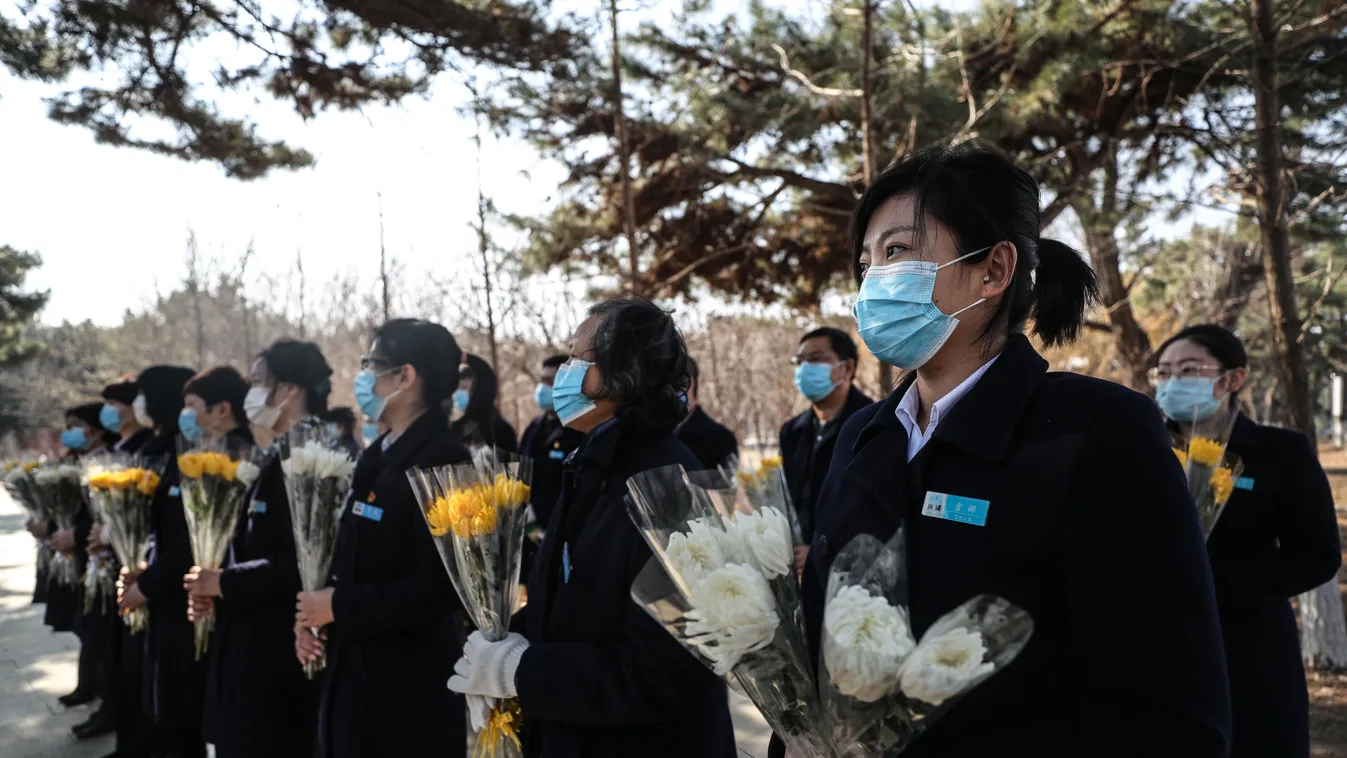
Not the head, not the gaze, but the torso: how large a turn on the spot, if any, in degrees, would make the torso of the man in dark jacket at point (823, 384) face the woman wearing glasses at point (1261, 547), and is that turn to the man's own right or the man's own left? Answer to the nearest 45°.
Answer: approximately 90° to the man's own left

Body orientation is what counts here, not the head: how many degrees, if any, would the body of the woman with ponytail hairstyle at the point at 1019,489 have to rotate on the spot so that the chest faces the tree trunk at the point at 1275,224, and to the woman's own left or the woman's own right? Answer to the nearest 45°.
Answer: approximately 135° to the woman's own right

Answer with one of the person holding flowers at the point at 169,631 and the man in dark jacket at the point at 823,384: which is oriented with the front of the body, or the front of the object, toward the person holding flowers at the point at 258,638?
the man in dark jacket

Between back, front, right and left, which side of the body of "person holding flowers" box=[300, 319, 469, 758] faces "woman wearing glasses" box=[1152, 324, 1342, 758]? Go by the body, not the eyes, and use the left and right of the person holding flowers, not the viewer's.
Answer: back

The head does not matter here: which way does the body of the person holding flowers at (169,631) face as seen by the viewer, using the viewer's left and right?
facing to the left of the viewer

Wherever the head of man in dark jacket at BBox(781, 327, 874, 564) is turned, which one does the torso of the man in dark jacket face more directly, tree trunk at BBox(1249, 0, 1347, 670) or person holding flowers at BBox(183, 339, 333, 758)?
the person holding flowers

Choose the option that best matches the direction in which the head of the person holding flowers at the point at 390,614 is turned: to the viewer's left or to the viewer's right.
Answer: to the viewer's left

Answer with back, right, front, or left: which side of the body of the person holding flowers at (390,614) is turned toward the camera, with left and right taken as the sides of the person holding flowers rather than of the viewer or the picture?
left

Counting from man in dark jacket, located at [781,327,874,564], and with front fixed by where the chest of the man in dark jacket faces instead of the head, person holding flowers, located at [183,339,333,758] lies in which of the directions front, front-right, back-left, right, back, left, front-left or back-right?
front
